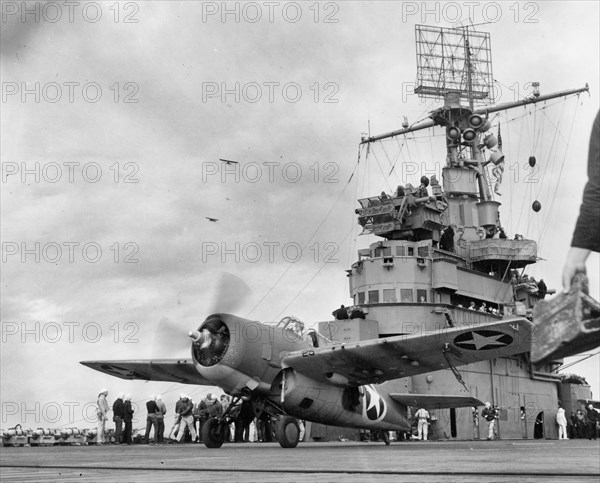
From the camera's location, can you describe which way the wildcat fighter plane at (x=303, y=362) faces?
facing the viewer and to the left of the viewer

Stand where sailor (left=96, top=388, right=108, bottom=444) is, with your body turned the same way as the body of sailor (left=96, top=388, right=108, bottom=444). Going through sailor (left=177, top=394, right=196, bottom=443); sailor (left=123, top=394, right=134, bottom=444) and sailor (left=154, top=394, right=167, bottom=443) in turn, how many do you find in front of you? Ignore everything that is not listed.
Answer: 3

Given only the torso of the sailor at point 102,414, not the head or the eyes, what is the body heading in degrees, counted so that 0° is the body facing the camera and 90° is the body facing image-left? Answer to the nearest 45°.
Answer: approximately 270°

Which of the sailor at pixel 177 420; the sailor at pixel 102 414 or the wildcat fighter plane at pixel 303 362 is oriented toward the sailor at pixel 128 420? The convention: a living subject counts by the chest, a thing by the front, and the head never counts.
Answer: the sailor at pixel 102 414

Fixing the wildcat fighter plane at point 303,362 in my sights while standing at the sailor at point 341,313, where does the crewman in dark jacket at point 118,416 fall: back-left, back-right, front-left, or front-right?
front-right

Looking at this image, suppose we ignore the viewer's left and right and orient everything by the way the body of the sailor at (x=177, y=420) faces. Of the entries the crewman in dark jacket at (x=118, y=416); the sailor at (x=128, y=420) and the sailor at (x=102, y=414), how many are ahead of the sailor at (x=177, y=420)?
0

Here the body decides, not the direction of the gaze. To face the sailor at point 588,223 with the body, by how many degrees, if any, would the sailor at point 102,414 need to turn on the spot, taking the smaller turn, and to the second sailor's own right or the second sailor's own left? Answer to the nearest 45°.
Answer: approximately 90° to the second sailor's own right

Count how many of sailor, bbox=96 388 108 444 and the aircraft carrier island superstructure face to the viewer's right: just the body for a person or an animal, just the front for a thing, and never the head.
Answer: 1

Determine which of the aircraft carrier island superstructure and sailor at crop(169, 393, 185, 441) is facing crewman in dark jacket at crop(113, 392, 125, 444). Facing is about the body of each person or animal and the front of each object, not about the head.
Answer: the aircraft carrier island superstructure

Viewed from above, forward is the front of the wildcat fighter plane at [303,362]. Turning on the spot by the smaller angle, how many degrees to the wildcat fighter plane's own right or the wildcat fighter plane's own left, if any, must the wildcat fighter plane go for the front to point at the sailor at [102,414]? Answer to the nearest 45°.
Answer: approximately 90° to the wildcat fighter plane's own right

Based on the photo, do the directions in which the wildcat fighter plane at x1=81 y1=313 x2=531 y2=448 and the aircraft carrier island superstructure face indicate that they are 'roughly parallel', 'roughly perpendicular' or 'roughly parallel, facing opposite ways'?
roughly parallel

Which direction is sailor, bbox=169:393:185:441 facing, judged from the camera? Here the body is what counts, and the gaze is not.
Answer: to the viewer's right

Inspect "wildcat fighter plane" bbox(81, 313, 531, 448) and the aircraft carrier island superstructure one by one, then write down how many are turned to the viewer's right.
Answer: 0

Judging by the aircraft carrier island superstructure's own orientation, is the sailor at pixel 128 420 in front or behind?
in front
